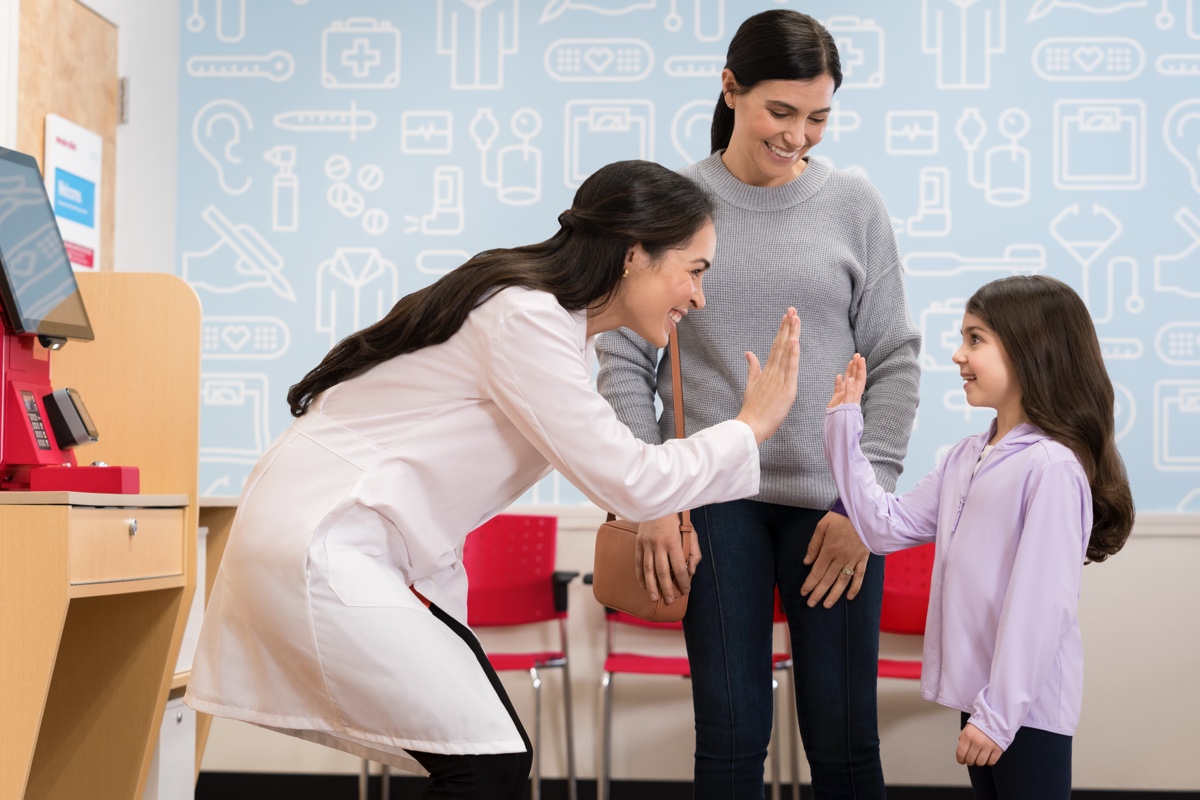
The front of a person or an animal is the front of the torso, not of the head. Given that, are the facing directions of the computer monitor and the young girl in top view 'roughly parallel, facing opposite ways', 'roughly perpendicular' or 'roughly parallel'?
roughly parallel, facing opposite ways

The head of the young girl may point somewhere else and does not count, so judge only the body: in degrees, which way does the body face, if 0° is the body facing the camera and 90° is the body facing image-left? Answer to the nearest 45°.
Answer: approximately 90°

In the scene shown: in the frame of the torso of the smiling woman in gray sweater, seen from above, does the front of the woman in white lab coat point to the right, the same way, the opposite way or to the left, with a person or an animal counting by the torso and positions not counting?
to the left

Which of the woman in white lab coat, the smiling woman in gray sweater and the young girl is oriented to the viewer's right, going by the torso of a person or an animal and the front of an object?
the woman in white lab coat

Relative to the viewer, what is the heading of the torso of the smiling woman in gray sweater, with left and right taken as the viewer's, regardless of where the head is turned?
facing the viewer

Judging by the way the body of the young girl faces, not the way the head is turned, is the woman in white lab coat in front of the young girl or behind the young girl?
in front

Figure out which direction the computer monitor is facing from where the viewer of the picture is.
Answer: facing the viewer and to the right of the viewer

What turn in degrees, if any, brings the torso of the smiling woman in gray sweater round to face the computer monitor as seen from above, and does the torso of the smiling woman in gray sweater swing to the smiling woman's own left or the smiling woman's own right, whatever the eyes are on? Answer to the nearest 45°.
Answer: approximately 90° to the smiling woman's own right

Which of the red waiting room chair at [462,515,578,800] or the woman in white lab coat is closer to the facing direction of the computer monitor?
the woman in white lab coat

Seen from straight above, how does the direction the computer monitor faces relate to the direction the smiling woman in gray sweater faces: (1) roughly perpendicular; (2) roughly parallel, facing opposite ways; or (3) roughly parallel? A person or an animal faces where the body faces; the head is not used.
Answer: roughly perpendicular

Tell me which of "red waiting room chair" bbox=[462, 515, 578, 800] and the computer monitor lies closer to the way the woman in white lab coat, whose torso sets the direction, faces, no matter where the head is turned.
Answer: the red waiting room chair

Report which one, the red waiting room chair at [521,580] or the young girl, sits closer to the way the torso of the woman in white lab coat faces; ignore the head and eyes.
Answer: the young girl

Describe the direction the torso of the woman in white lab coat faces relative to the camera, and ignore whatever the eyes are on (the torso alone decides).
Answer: to the viewer's right

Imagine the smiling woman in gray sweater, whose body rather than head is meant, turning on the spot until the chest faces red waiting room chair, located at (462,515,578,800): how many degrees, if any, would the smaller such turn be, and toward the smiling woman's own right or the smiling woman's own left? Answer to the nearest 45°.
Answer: approximately 135° to the smiling woman's own right

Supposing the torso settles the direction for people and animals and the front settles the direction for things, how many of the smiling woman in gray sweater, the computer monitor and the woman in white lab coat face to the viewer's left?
0

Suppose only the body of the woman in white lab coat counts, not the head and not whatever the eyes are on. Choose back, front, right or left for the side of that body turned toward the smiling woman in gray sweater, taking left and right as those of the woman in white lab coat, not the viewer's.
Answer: front

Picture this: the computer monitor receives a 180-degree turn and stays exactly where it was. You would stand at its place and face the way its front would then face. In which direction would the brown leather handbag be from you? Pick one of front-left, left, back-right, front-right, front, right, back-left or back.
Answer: back

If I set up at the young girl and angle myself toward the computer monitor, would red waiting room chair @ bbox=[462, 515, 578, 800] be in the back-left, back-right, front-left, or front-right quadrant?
front-right

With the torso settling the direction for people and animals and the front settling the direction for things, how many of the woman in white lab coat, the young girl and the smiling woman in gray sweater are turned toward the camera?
1

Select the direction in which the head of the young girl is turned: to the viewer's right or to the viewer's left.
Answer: to the viewer's left
